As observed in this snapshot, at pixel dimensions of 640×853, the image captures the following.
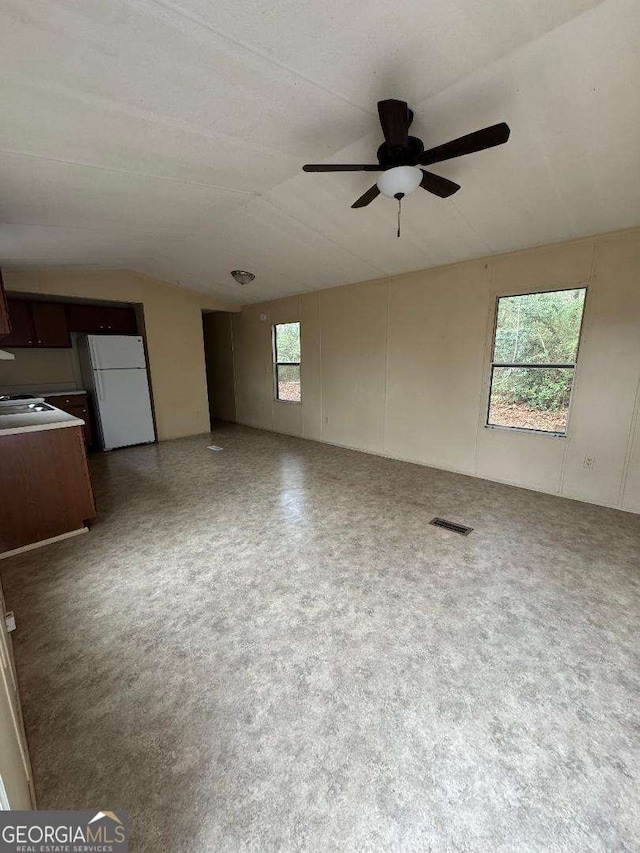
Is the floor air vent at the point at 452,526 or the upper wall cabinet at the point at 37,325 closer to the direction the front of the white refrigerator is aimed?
the floor air vent

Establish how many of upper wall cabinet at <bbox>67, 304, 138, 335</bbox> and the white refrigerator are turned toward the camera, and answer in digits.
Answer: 2

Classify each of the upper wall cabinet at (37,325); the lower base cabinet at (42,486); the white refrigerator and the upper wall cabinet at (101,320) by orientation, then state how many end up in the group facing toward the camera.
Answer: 3

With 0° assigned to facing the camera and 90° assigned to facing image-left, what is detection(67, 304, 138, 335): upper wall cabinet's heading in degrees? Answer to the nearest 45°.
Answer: approximately 0°

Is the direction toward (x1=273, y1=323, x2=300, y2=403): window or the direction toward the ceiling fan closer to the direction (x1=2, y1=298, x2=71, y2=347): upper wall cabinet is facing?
the ceiling fan

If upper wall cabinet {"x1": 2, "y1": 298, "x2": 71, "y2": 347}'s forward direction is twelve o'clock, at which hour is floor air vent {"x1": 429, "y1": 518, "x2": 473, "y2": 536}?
The floor air vent is roughly at 11 o'clock from the upper wall cabinet.

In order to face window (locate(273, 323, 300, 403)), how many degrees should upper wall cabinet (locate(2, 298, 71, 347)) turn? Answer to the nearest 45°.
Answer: approximately 90° to its left
